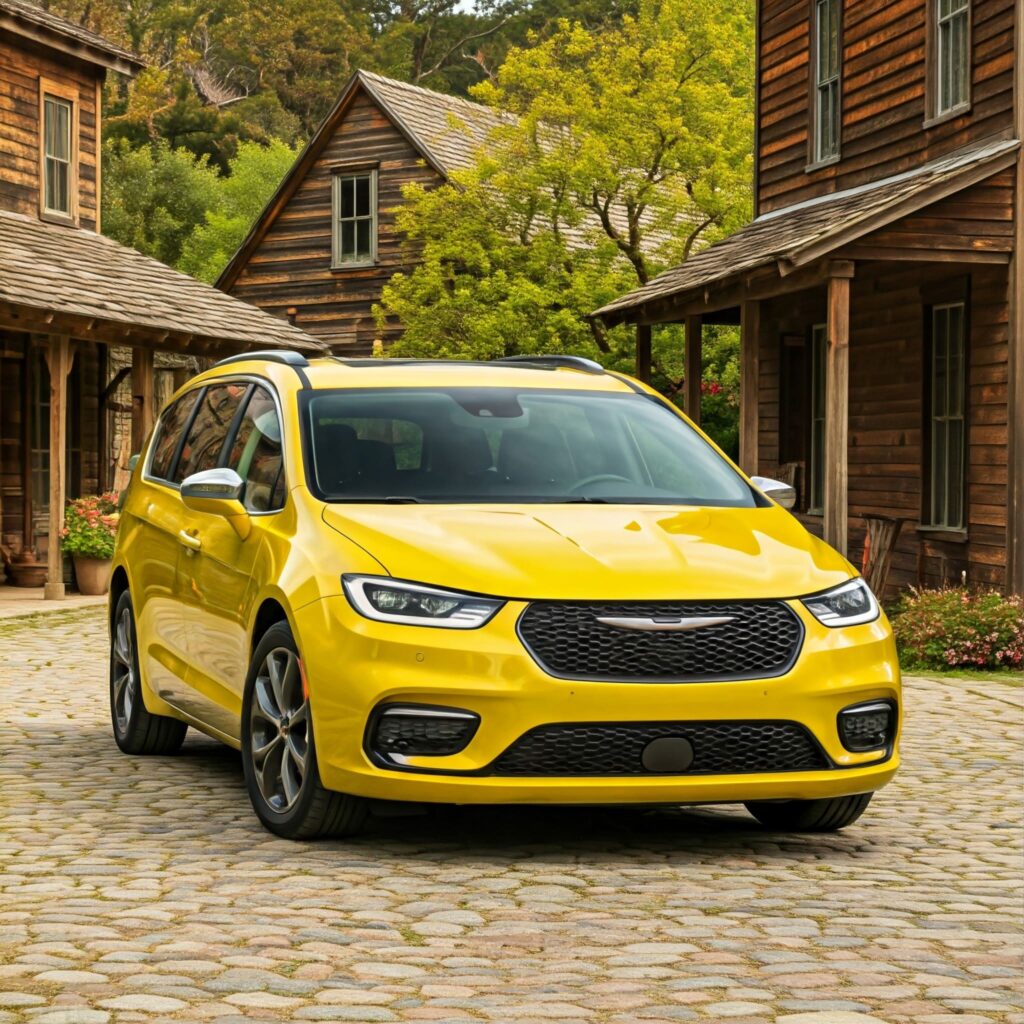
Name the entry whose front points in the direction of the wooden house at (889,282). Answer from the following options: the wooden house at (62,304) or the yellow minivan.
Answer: the wooden house at (62,304)

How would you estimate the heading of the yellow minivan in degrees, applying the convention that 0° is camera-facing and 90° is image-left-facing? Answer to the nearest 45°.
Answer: approximately 315°

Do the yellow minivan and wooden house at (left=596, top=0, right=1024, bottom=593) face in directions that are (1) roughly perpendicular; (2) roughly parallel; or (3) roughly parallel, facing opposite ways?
roughly perpendicular

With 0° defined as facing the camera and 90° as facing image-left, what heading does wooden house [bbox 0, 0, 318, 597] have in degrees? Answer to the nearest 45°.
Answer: approximately 315°

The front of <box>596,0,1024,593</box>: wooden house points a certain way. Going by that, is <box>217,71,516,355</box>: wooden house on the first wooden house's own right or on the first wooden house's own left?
on the first wooden house's own right
